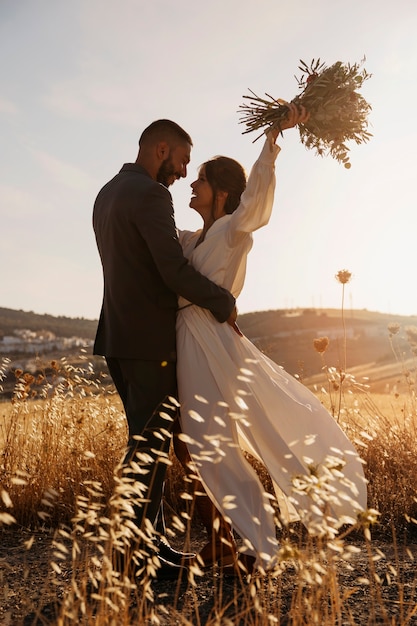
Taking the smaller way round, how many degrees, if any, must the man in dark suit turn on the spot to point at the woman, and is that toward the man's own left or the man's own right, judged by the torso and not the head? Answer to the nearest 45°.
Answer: approximately 45° to the man's own right

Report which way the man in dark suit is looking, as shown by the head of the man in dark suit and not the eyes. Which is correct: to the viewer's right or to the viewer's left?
to the viewer's right

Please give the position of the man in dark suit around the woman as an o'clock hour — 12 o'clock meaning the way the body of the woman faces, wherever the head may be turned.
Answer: The man in dark suit is roughly at 1 o'clock from the woman.

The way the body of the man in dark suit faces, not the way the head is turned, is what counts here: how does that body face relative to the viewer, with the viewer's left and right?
facing away from the viewer and to the right of the viewer

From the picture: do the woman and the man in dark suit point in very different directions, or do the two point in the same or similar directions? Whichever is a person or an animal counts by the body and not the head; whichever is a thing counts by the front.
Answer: very different directions

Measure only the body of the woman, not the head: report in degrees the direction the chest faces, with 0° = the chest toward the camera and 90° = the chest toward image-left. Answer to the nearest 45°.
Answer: approximately 45°
